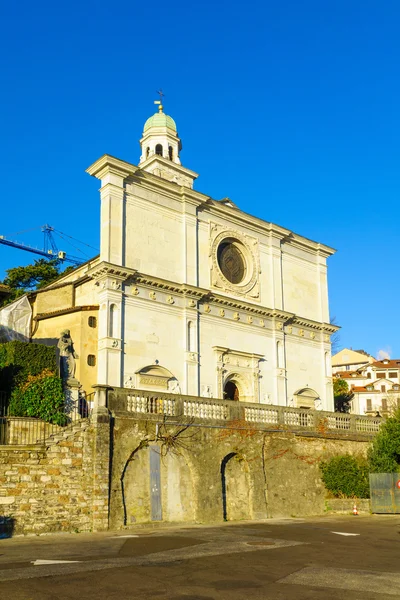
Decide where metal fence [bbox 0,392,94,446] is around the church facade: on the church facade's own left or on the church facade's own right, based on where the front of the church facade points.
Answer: on the church facade's own right

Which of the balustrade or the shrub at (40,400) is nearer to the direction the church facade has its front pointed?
the balustrade

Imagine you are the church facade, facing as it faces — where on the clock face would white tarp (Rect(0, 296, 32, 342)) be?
The white tarp is roughly at 4 o'clock from the church facade.

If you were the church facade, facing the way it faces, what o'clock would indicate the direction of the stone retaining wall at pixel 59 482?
The stone retaining wall is roughly at 2 o'clock from the church facade.

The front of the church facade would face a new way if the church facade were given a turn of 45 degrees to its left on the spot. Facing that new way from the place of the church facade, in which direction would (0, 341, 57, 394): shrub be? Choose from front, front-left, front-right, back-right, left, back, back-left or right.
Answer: back-right

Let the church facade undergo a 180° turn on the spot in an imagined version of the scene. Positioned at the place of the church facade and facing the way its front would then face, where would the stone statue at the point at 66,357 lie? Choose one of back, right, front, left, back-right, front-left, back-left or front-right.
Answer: left

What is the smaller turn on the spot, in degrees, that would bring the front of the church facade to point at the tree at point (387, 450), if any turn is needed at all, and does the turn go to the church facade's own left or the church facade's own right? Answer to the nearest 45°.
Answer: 0° — it already faces it

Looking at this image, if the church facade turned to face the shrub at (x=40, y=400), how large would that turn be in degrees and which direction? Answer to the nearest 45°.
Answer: approximately 90° to its right

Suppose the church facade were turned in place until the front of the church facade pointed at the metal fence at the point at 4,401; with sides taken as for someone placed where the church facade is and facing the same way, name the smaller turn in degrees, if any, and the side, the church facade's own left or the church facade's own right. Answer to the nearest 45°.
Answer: approximately 90° to the church facade's own right

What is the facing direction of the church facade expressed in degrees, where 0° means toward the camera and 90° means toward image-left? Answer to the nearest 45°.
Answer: approximately 315°
